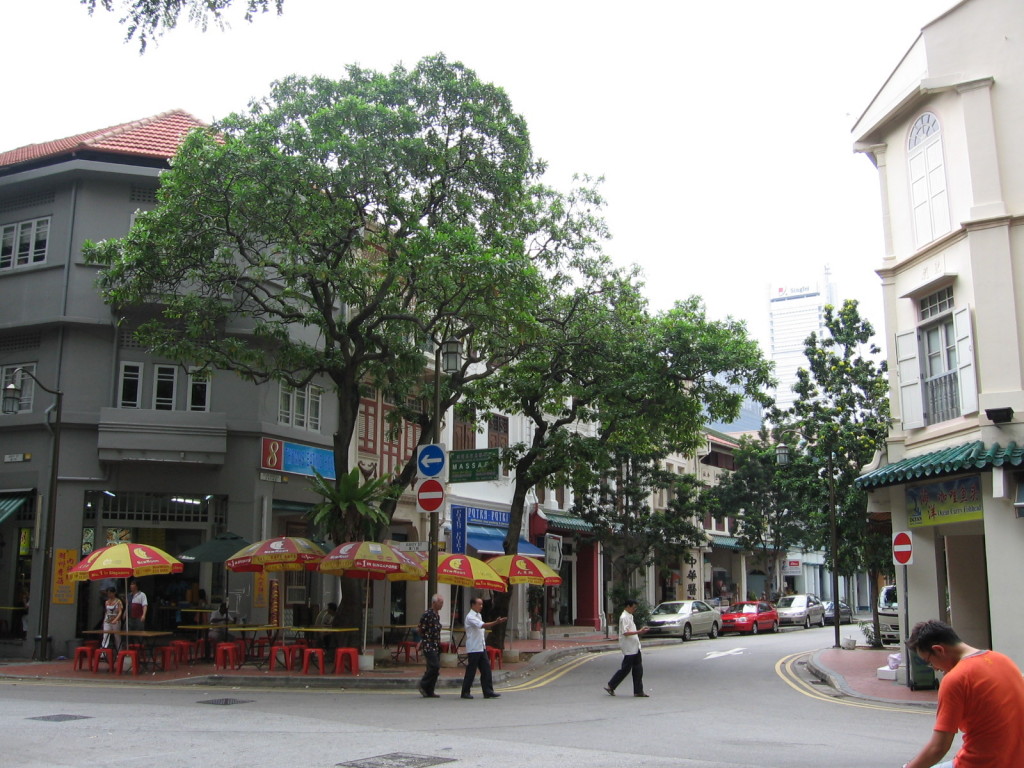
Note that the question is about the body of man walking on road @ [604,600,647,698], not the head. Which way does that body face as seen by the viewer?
to the viewer's right

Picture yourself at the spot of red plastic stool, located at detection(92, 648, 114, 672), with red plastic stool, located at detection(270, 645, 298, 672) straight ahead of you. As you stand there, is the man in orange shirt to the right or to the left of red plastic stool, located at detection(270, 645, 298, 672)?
right

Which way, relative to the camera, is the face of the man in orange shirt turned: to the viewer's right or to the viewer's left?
to the viewer's left

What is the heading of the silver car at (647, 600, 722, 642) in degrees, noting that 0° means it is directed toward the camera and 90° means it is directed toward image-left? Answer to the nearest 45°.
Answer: approximately 45°

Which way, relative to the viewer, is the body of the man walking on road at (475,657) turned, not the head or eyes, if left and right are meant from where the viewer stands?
facing to the right of the viewer

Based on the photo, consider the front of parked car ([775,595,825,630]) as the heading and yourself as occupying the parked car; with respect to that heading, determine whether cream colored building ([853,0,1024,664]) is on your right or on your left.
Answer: on your left

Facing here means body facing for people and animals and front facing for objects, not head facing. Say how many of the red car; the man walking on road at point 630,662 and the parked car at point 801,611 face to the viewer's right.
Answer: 1

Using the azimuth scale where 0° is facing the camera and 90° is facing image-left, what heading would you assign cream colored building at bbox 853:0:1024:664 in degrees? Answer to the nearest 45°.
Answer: approximately 45°

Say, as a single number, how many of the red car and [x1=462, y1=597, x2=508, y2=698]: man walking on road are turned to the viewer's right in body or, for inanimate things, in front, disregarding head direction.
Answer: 1
